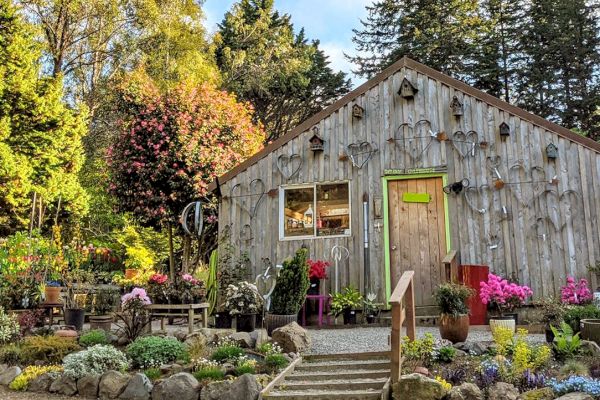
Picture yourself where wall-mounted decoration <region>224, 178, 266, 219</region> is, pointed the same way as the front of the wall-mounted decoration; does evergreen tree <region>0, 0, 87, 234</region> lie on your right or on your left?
on your right

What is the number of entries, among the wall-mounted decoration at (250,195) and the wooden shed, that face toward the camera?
2

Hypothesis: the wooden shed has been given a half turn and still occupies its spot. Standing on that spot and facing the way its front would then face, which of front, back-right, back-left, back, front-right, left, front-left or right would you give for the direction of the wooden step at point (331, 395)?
back

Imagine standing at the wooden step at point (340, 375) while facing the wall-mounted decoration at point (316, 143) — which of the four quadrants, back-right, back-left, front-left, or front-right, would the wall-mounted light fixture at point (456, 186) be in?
front-right

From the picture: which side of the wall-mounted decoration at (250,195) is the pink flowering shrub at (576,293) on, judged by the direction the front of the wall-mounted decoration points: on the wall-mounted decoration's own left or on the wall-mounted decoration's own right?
on the wall-mounted decoration's own left

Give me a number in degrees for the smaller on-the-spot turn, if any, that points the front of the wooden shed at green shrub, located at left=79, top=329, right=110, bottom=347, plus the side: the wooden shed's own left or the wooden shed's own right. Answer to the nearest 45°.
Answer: approximately 45° to the wooden shed's own right

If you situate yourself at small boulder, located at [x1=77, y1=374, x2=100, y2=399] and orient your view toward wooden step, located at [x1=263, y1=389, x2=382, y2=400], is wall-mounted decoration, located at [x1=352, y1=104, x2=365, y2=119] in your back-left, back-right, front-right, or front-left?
front-left

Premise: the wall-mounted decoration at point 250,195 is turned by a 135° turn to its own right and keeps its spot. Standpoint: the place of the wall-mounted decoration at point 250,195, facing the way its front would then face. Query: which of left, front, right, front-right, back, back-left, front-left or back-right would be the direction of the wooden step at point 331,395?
back-left

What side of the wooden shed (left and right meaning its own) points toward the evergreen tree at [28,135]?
right

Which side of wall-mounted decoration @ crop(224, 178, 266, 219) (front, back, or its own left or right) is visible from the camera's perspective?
front

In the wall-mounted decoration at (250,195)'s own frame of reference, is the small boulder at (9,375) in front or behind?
in front

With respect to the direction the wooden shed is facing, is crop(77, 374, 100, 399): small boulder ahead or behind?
ahead

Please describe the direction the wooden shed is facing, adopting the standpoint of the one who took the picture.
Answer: facing the viewer

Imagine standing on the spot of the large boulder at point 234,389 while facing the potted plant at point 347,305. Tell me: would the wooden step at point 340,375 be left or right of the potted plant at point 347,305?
right

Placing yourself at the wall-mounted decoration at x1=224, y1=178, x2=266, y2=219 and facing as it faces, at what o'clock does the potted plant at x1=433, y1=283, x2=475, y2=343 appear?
The potted plant is roughly at 11 o'clock from the wall-mounted decoration.

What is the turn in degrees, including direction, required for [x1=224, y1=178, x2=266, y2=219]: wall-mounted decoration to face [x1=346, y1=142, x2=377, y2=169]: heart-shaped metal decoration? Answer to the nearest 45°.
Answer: approximately 90° to its left

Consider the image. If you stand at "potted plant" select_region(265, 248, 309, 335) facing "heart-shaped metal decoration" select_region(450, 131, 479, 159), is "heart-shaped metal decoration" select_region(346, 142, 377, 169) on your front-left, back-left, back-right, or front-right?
front-left

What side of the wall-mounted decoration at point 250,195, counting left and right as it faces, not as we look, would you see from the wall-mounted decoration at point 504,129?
left

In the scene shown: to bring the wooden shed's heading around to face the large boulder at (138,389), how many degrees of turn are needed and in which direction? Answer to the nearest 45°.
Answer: approximately 45° to its right
